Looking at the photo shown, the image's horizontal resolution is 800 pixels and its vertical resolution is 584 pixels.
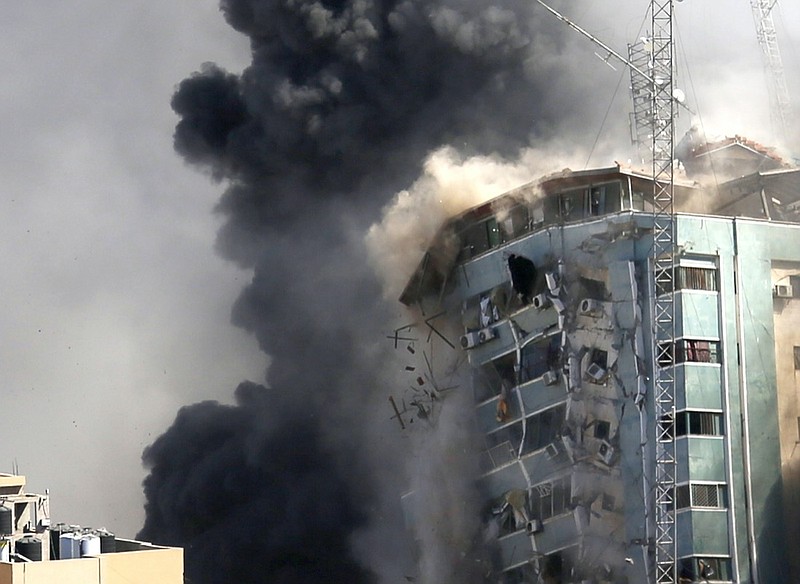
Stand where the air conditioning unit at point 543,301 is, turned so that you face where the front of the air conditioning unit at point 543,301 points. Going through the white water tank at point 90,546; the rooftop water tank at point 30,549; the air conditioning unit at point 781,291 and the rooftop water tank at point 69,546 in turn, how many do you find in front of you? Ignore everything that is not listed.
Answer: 3

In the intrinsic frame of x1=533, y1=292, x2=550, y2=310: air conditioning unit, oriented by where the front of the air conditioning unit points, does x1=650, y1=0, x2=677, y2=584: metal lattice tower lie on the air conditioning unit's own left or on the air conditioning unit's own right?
on the air conditioning unit's own left

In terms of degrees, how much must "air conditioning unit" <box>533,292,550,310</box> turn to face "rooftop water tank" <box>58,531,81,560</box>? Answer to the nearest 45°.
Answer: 0° — it already faces it

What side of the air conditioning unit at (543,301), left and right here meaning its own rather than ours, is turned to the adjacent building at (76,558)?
front

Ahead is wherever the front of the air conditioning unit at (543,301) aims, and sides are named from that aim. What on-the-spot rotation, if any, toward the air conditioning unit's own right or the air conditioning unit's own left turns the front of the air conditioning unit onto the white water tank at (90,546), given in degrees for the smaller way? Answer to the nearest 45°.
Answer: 0° — it already faces it

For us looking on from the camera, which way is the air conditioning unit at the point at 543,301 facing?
facing the viewer and to the left of the viewer

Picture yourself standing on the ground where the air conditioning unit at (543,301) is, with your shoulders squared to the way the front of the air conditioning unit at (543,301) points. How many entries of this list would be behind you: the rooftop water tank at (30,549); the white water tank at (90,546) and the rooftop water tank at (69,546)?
0
